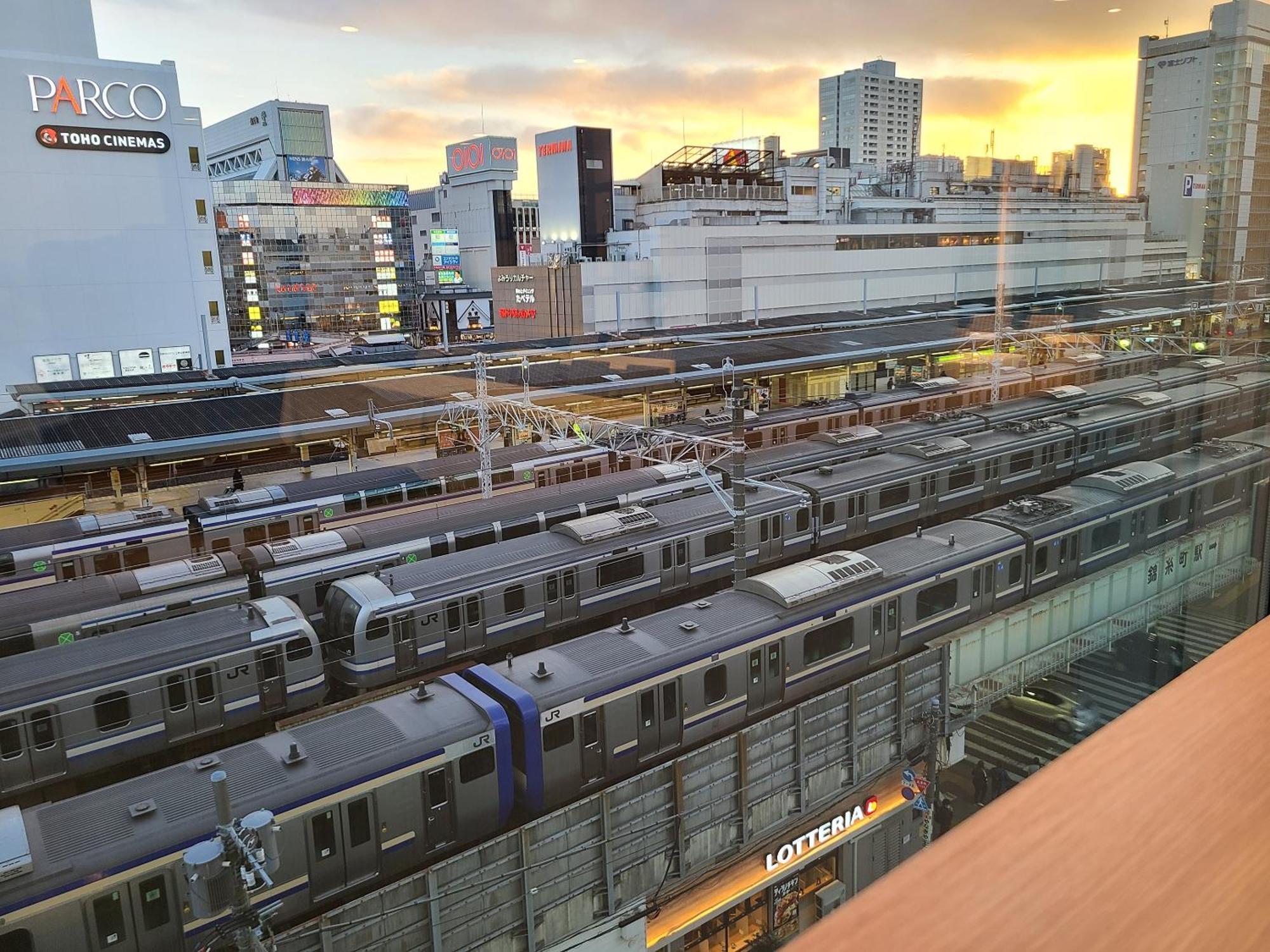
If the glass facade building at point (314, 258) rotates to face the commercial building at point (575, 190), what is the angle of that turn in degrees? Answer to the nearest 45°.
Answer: approximately 135° to its left

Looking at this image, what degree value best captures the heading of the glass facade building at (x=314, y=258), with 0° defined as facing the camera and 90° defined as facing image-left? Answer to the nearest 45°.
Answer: approximately 0°

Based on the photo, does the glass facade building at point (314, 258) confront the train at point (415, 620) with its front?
yes

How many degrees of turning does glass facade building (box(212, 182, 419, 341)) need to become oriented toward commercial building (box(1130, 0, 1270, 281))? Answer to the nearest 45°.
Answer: approximately 45° to its left

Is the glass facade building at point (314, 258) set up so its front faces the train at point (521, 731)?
yes
